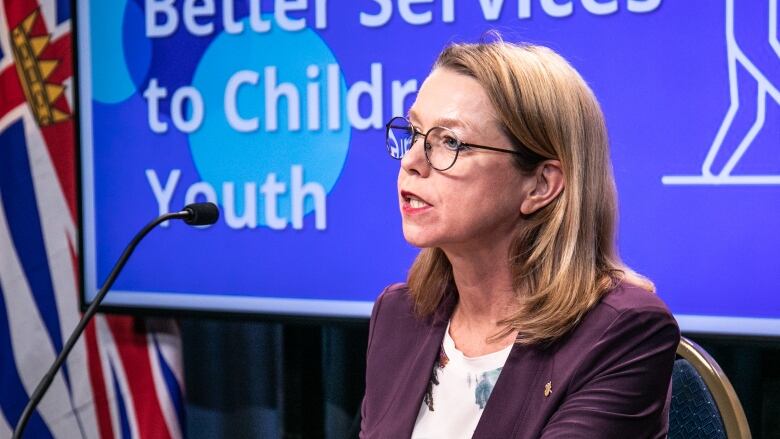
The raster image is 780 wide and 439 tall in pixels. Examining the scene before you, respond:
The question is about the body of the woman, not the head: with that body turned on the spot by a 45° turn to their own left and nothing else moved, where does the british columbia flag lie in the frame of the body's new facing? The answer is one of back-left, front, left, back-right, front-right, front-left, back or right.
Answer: back-right

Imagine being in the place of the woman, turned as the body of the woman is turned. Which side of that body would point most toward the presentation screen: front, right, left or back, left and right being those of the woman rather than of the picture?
right

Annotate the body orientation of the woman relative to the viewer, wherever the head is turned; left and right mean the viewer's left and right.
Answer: facing the viewer and to the left of the viewer
